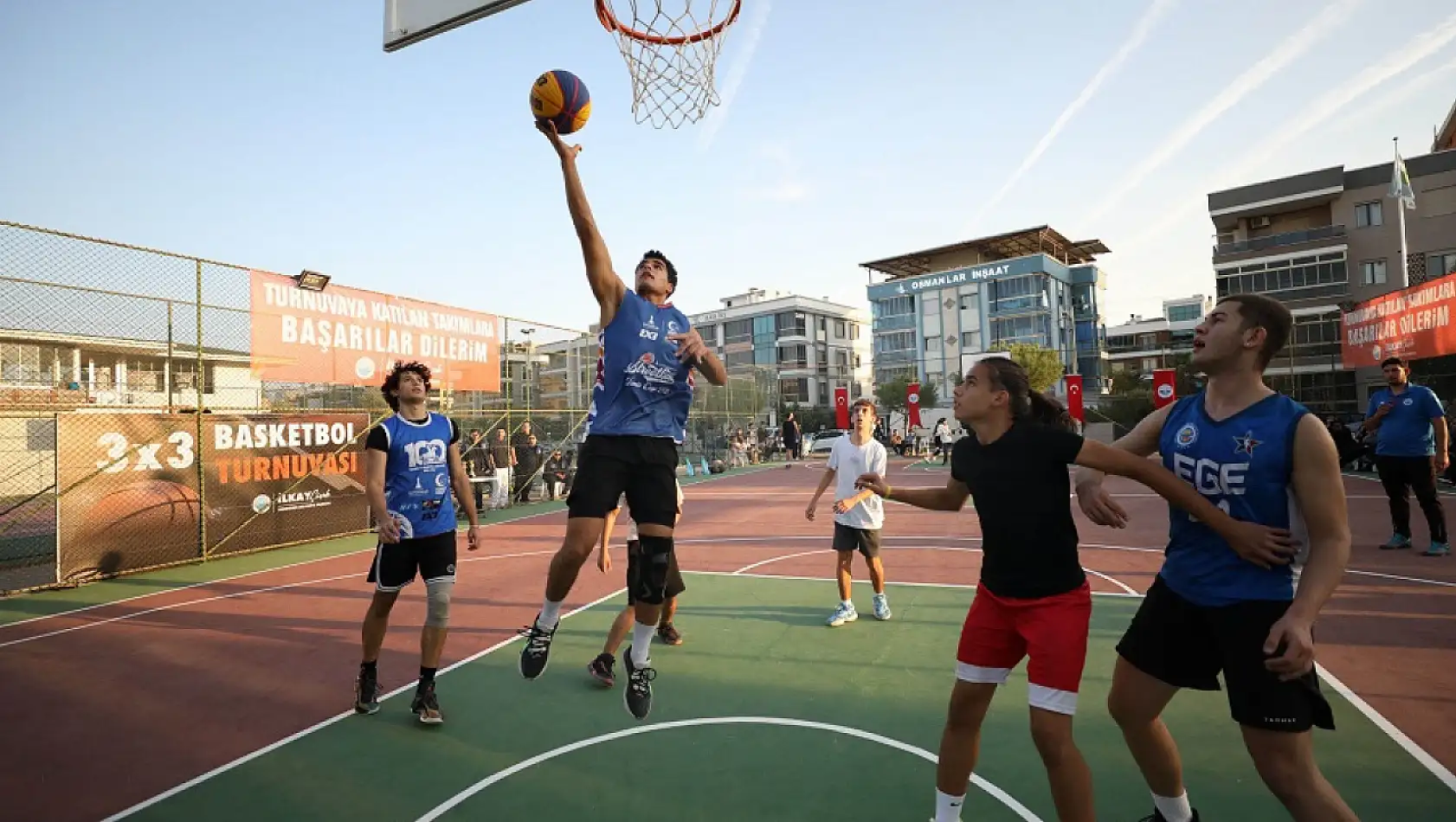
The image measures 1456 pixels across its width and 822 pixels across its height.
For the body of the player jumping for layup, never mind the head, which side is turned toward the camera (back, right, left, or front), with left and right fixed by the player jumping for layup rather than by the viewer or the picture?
front

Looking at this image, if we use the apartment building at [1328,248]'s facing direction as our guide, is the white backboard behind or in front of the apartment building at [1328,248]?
in front

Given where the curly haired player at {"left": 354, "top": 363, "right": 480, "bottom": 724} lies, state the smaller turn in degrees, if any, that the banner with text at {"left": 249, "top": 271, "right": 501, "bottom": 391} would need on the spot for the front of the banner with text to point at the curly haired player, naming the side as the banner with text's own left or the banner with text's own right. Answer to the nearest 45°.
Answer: approximately 45° to the banner with text's own right

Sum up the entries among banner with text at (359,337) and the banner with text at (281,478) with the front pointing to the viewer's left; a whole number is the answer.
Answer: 0

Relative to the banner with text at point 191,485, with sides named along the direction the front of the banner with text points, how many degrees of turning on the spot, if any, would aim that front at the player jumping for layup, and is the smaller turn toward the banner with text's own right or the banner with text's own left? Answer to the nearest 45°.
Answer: approximately 45° to the banner with text's own right

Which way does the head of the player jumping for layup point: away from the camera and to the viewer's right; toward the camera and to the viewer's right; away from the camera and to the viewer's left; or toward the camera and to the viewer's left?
toward the camera and to the viewer's left

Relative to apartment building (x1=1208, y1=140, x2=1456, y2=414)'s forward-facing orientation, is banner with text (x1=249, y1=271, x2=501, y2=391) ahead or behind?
ahead

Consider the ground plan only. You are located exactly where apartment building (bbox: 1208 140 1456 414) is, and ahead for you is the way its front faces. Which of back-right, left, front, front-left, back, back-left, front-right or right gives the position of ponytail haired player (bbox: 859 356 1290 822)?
front-left

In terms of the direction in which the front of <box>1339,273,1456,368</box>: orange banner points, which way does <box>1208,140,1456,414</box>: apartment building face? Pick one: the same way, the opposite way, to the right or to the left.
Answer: the same way

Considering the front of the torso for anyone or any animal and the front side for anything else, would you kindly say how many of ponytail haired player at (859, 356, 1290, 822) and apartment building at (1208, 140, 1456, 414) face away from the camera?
0

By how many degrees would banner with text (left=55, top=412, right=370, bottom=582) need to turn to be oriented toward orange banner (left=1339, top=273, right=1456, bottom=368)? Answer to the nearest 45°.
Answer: approximately 45° to its left

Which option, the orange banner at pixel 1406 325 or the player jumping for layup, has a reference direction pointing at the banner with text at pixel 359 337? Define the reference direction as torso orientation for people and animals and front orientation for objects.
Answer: the orange banner

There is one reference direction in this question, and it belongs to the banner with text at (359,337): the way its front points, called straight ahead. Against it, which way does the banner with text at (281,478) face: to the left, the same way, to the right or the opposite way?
the same way

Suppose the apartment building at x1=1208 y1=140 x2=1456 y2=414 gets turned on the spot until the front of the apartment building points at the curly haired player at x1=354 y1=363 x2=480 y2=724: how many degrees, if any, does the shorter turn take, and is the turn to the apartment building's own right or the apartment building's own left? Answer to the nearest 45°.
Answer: approximately 45° to the apartment building's own left

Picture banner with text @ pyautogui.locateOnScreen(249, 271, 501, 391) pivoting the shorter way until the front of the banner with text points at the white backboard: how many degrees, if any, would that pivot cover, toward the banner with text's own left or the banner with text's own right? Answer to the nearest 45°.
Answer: approximately 45° to the banner with text's own right

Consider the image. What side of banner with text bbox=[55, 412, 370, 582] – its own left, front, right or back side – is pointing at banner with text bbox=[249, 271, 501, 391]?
left

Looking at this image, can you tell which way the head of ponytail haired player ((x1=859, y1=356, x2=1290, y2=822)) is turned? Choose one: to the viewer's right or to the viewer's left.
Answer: to the viewer's left

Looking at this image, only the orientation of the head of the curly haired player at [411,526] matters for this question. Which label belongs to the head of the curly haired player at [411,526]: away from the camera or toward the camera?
toward the camera

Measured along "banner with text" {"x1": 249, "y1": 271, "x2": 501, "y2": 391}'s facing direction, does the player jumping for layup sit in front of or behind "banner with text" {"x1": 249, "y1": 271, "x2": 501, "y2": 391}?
in front
